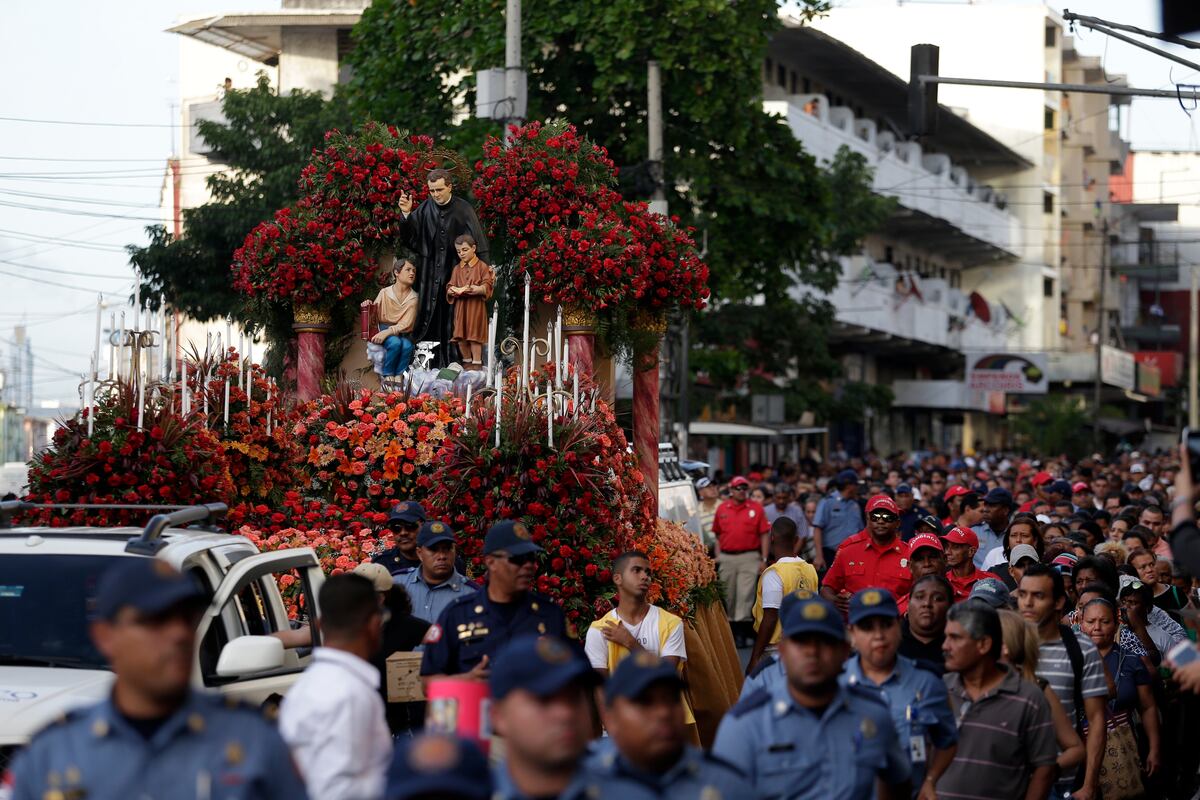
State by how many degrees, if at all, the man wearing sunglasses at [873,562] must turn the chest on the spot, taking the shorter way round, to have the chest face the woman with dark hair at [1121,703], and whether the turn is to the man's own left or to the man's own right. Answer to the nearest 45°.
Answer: approximately 45° to the man's own left

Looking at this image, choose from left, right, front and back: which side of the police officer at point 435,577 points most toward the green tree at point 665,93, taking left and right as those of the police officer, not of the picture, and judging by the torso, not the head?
back

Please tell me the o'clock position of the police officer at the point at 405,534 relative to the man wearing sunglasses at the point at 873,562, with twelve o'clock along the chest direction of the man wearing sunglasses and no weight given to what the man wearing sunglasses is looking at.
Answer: The police officer is roughly at 2 o'clock from the man wearing sunglasses.

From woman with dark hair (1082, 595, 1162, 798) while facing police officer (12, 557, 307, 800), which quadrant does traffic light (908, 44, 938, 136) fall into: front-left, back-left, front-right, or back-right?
back-right

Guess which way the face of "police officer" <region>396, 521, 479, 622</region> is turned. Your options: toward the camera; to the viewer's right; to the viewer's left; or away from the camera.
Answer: toward the camera

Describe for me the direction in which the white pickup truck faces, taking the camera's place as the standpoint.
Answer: facing the viewer and to the left of the viewer

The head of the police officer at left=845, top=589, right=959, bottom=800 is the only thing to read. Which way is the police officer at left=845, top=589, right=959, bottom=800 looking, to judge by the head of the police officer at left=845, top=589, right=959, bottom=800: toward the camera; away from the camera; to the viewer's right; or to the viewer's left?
toward the camera

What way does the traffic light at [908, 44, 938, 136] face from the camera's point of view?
away from the camera

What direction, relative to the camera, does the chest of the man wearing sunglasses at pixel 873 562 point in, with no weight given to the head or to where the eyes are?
toward the camera

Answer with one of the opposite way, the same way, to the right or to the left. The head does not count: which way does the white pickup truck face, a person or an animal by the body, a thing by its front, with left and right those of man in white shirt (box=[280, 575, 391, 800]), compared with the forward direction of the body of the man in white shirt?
the opposite way

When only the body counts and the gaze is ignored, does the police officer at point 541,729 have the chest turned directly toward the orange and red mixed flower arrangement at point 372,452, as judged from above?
no

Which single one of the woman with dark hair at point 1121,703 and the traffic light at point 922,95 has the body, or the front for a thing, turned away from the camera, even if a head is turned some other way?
the traffic light

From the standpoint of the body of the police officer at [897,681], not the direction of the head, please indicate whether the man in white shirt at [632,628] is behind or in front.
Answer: behind

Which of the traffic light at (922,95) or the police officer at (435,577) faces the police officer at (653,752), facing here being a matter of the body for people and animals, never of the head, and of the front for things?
the police officer at (435,577)

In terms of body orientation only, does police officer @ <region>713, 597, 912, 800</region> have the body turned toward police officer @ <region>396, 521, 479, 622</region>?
no

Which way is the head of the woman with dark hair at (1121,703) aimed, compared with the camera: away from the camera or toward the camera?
toward the camera

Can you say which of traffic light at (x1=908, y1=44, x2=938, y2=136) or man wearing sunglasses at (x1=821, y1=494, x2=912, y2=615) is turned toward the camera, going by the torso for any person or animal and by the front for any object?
the man wearing sunglasses
